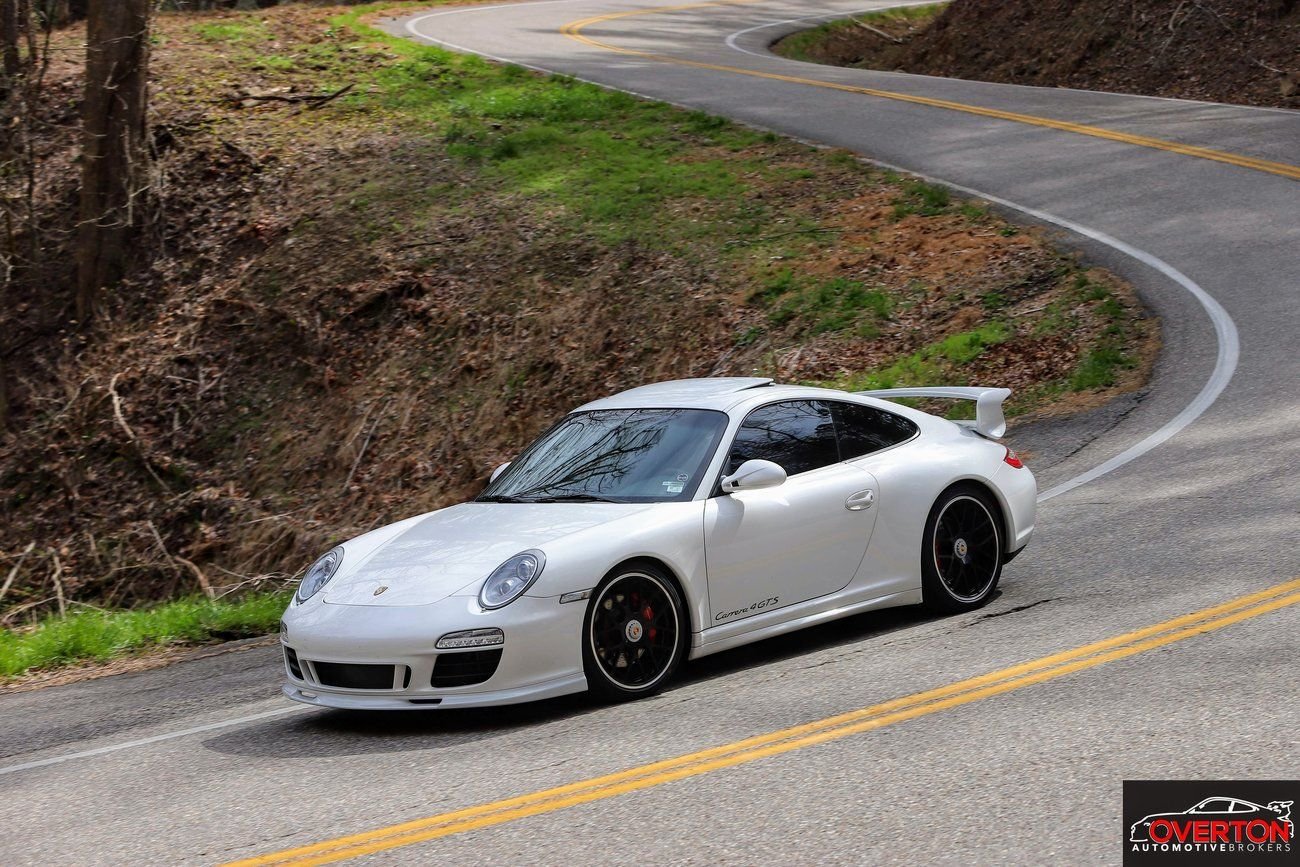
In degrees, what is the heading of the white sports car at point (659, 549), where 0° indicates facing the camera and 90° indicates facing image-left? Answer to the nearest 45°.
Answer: approximately 45°

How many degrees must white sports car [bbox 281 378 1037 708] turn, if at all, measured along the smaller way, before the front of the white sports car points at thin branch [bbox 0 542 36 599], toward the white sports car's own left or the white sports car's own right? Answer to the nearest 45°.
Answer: approximately 90° to the white sports car's own right

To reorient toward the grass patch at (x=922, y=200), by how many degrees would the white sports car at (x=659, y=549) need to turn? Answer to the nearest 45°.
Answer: approximately 135° to its right
